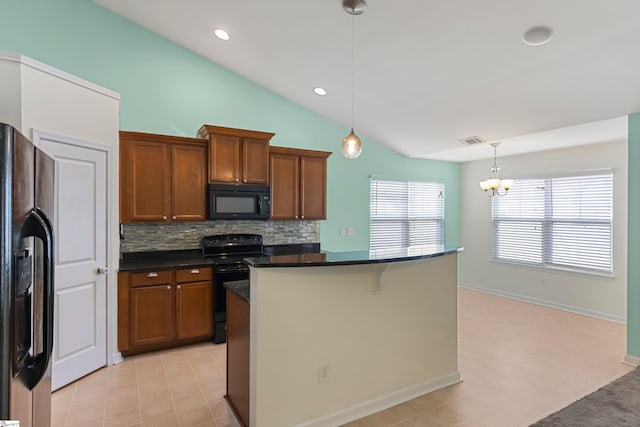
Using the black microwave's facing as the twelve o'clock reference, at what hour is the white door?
The white door is roughly at 2 o'clock from the black microwave.

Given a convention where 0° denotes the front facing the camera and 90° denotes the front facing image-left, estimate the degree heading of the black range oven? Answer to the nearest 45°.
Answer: approximately 0°

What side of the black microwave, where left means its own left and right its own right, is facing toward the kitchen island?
front

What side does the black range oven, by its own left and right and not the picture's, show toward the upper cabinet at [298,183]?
left

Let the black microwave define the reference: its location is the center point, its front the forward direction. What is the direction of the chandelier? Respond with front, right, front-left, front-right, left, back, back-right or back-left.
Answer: left

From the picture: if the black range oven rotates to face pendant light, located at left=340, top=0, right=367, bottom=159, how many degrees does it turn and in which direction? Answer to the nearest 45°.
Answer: approximately 45° to its left

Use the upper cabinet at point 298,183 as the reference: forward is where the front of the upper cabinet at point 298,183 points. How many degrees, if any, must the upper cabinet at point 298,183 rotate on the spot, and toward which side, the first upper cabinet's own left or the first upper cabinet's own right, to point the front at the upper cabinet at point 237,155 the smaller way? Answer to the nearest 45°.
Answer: approximately 90° to the first upper cabinet's own right

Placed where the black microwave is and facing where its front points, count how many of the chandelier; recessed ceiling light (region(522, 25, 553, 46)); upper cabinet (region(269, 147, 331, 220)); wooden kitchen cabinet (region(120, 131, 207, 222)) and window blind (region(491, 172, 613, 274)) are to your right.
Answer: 1

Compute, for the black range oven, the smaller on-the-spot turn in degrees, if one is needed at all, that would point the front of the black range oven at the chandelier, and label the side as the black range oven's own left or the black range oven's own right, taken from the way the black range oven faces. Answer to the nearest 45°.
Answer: approximately 90° to the black range oven's own left

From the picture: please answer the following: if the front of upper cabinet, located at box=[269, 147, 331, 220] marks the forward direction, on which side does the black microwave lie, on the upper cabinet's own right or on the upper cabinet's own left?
on the upper cabinet's own right

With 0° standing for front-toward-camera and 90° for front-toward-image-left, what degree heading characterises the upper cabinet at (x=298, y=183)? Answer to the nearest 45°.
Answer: approximately 315°

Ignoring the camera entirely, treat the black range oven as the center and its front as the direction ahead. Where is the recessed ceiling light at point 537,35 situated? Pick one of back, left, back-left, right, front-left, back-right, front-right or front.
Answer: front-left

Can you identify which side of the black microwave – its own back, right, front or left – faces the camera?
front

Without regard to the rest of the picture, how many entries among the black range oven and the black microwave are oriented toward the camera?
2
